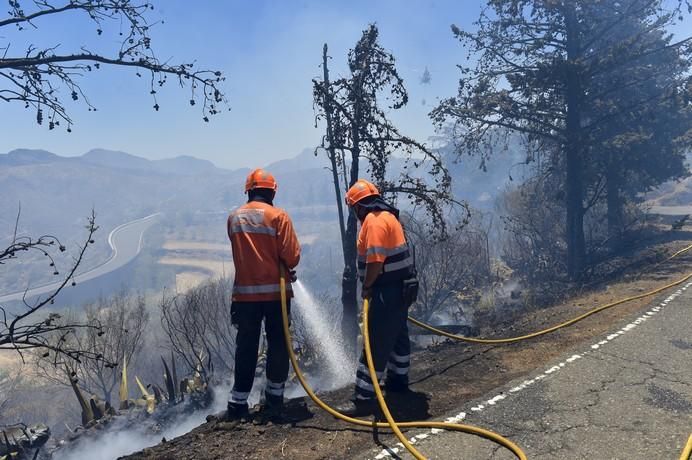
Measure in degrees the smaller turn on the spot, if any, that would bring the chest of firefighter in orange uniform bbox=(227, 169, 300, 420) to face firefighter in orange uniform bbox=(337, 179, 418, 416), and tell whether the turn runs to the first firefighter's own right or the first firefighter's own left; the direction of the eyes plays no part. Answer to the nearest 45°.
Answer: approximately 45° to the first firefighter's own right

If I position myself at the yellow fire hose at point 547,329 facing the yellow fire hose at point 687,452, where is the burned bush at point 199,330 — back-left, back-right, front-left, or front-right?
back-right

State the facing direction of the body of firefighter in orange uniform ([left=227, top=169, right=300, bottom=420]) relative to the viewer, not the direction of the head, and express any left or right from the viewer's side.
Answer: facing away from the viewer and to the right of the viewer

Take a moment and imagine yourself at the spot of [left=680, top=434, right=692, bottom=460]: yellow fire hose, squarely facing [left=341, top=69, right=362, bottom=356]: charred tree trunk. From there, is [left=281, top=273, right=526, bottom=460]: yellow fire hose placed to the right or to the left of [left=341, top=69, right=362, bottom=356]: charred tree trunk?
left

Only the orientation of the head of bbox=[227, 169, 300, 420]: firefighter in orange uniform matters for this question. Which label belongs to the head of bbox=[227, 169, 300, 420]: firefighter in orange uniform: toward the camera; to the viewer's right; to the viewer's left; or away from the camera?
away from the camera

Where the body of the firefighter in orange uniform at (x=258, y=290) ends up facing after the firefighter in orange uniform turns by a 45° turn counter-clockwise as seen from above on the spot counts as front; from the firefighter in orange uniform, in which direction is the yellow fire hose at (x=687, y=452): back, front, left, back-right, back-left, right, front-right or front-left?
back-right

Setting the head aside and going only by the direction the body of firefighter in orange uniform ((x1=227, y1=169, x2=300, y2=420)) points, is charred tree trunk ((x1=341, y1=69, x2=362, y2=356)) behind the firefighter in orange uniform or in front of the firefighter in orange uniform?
in front

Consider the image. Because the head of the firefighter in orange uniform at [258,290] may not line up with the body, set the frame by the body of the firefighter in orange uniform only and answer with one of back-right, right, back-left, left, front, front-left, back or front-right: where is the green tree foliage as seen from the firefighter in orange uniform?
front
